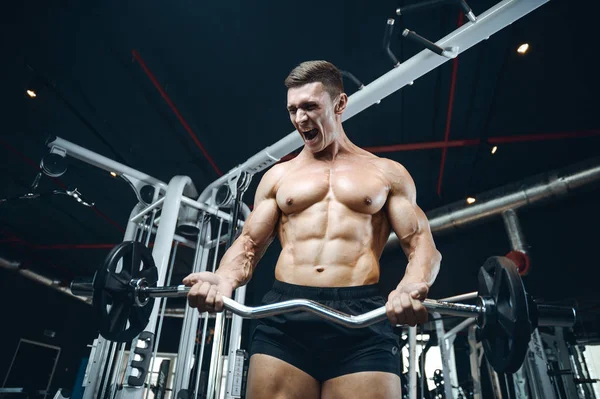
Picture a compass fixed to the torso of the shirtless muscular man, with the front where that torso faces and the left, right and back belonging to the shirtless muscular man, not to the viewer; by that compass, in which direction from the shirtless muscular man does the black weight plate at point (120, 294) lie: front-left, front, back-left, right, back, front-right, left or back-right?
right

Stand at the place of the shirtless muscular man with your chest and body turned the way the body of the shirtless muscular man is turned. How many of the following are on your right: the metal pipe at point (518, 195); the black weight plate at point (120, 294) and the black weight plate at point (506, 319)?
1

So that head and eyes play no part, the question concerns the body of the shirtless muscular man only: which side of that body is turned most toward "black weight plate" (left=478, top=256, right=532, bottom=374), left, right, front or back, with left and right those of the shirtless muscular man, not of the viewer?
left

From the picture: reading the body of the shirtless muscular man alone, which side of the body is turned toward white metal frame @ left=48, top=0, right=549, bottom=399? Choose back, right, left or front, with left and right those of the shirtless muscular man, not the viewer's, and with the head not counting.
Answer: back

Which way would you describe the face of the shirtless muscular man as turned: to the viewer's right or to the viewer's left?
to the viewer's left

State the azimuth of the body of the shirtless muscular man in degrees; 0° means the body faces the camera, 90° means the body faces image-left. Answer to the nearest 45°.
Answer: approximately 0°

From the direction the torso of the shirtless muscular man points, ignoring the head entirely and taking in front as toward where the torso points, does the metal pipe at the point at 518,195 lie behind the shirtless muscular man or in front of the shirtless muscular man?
behind
